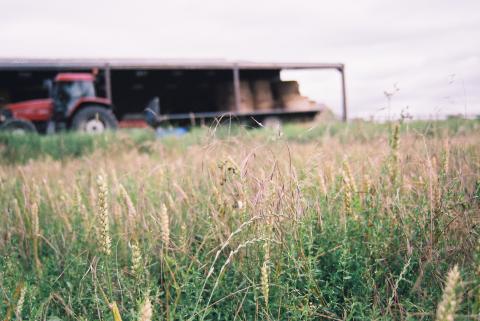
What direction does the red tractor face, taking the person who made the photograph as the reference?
facing to the left of the viewer

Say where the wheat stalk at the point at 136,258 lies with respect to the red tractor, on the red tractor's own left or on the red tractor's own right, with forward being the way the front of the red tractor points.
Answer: on the red tractor's own left

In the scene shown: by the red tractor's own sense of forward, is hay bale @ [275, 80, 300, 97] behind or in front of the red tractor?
behind
